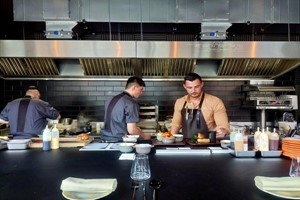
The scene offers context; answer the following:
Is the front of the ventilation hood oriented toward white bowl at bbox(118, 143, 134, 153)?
yes

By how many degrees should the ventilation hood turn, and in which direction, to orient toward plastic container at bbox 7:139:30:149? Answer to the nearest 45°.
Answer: approximately 45° to its right

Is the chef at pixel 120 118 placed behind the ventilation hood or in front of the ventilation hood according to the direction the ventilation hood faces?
in front

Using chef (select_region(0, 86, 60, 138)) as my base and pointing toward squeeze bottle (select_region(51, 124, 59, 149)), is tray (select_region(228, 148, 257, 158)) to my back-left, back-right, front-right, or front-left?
front-left

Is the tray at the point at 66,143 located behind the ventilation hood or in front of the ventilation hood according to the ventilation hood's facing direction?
in front

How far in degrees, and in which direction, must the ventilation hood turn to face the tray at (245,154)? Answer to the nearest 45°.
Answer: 0° — it already faces it

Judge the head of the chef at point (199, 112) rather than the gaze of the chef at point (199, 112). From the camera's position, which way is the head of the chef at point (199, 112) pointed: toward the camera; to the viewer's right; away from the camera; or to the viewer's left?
toward the camera

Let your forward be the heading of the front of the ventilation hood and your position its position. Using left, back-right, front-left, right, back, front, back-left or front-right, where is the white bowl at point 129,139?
front

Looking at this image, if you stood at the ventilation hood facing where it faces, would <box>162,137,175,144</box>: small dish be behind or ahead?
ahead

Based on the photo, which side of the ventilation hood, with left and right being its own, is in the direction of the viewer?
front

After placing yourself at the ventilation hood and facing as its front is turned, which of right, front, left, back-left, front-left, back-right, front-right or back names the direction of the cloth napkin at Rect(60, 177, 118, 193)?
front
